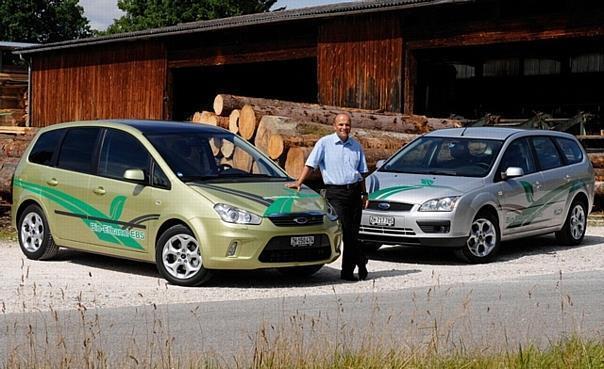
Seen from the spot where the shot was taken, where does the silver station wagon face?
facing the viewer and to the left of the viewer

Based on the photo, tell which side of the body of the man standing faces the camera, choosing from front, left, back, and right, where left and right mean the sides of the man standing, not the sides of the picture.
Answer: front

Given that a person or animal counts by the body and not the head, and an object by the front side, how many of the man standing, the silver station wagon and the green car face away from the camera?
0

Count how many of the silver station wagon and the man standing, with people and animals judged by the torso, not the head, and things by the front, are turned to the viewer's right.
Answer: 0

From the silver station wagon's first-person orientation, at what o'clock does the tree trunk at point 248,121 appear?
The tree trunk is roughly at 3 o'clock from the silver station wagon.

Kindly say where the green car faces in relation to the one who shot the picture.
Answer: facing the viewer and to the right of the viewer

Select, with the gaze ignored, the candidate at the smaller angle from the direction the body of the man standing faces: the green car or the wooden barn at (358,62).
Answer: the green car

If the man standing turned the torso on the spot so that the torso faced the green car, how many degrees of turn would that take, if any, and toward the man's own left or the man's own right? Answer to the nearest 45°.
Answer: approximately 90° to the man's own right

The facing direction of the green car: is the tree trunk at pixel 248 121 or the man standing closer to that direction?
the man standing

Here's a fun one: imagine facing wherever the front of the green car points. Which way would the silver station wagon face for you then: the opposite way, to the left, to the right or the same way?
to the right

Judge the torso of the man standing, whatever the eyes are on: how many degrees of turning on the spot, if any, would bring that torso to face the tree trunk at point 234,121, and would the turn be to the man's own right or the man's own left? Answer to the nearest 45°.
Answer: approximately 180°

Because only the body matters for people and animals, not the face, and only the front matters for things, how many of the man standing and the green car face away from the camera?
0

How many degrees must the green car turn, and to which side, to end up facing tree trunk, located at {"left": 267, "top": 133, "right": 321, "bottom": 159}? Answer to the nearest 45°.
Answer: approximately 135° to its left

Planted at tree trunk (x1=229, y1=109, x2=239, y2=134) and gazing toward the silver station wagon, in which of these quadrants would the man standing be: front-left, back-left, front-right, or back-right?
front-right
